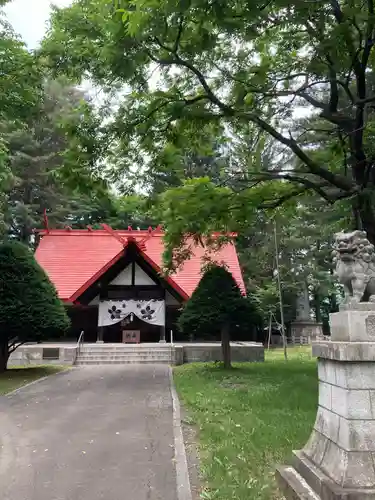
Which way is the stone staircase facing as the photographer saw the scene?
facing the viewer

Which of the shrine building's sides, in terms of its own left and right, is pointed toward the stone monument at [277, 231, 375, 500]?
front

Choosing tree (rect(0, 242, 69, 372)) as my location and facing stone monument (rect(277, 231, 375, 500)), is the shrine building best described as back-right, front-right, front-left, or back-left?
back-left

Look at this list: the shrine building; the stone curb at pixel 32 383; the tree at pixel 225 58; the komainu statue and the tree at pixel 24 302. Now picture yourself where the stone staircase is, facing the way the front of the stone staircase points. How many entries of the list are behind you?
1

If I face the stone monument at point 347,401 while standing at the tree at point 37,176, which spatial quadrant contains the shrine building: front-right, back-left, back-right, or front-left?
front-left

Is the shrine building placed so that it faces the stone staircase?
yes

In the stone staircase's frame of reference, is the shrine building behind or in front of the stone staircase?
behind

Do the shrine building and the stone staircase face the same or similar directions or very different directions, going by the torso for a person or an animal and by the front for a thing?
same or similar directions

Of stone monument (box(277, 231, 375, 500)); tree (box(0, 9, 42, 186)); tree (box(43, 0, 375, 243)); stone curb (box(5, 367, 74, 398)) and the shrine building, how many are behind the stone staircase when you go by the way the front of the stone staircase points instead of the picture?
1

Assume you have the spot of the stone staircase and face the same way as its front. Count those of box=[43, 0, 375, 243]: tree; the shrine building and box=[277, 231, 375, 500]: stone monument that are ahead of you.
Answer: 2

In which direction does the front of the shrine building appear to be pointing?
toward the camera

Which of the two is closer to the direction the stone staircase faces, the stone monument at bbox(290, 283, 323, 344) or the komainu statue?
the komainu statue

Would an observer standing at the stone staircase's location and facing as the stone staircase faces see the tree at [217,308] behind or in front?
in front

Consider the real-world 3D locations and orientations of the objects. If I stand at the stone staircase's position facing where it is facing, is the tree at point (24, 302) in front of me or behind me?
in front

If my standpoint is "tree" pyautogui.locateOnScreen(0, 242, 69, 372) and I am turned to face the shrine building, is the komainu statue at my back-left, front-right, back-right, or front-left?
back-right

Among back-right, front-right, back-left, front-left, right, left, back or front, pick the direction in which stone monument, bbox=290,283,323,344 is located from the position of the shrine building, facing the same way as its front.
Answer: back-left
